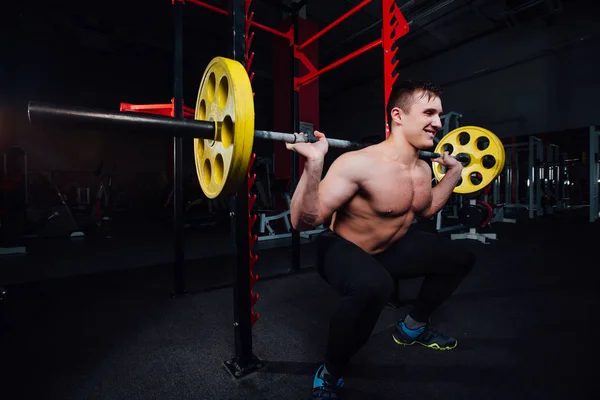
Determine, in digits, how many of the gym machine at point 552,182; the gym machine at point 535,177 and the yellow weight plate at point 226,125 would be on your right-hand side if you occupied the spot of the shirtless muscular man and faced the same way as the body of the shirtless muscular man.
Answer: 1

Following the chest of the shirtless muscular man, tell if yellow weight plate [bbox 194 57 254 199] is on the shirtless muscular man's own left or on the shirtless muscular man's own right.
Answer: on the shirtless muscular man's own right
